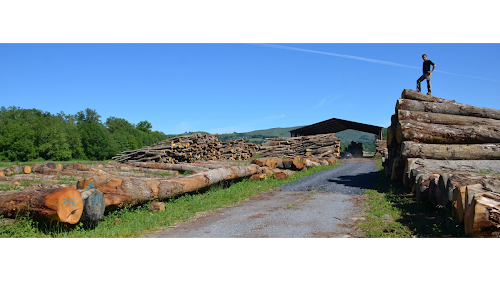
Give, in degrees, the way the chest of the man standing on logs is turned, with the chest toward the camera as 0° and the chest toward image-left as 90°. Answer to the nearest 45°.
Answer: approximately 45°

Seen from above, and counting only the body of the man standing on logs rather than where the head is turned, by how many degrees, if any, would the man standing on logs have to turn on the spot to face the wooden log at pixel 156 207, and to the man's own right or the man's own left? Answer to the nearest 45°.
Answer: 0° — they already face it

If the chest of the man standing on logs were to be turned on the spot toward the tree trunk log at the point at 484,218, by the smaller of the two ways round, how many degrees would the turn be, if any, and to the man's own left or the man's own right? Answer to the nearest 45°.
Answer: approximately 45° to the man's own left

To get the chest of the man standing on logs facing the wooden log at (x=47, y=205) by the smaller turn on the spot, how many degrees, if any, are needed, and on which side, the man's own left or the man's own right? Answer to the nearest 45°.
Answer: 0° — they already face it

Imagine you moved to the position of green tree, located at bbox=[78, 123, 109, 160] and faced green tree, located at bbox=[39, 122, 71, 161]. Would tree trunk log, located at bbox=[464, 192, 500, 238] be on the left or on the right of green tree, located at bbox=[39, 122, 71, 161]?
left

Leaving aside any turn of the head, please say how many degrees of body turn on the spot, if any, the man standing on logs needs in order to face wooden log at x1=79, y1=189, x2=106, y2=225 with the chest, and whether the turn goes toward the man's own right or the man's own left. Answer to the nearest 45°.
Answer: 0° — they already face it

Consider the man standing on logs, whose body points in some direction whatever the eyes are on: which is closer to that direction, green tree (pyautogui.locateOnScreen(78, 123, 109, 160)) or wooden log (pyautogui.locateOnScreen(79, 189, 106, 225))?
the wooden log
